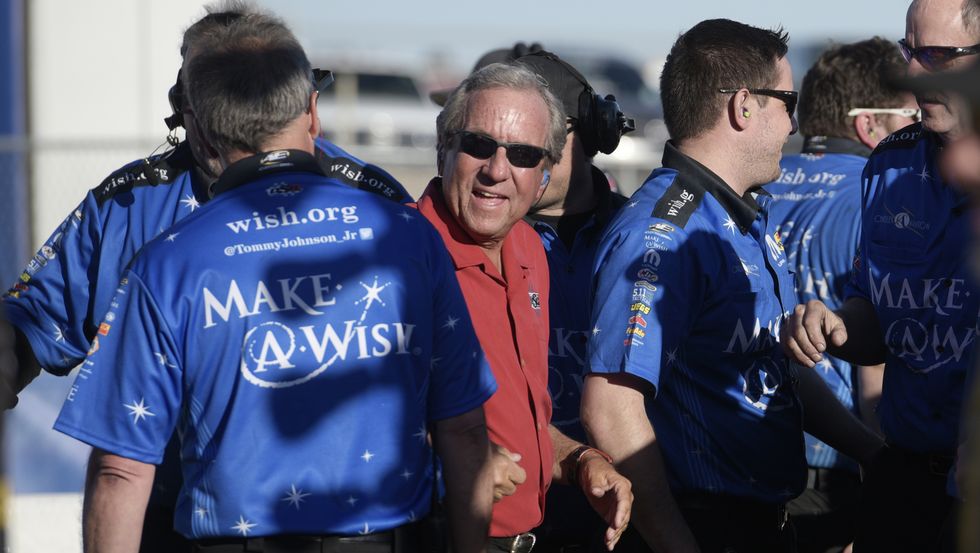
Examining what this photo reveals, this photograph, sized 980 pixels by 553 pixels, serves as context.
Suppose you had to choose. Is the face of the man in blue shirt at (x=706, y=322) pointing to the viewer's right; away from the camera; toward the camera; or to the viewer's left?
to the viewer's right

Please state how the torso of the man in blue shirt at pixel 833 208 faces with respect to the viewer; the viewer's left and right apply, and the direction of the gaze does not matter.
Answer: facing away from the viewer and to the right of the viewer

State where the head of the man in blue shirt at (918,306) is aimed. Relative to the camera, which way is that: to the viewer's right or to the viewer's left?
to the viewer's left

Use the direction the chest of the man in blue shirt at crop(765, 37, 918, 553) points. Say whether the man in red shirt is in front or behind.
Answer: behind

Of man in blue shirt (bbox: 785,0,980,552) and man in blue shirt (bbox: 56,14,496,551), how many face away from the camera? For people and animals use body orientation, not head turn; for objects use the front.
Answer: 1

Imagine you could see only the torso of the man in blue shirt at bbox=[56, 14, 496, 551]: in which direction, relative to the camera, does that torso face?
away from the camera

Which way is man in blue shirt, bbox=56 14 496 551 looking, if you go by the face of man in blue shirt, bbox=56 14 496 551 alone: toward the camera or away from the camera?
away from the camera

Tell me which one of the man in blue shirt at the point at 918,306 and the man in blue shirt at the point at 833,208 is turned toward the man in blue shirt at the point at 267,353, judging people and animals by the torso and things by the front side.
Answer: the man in blue shirt at the point at 918,306
